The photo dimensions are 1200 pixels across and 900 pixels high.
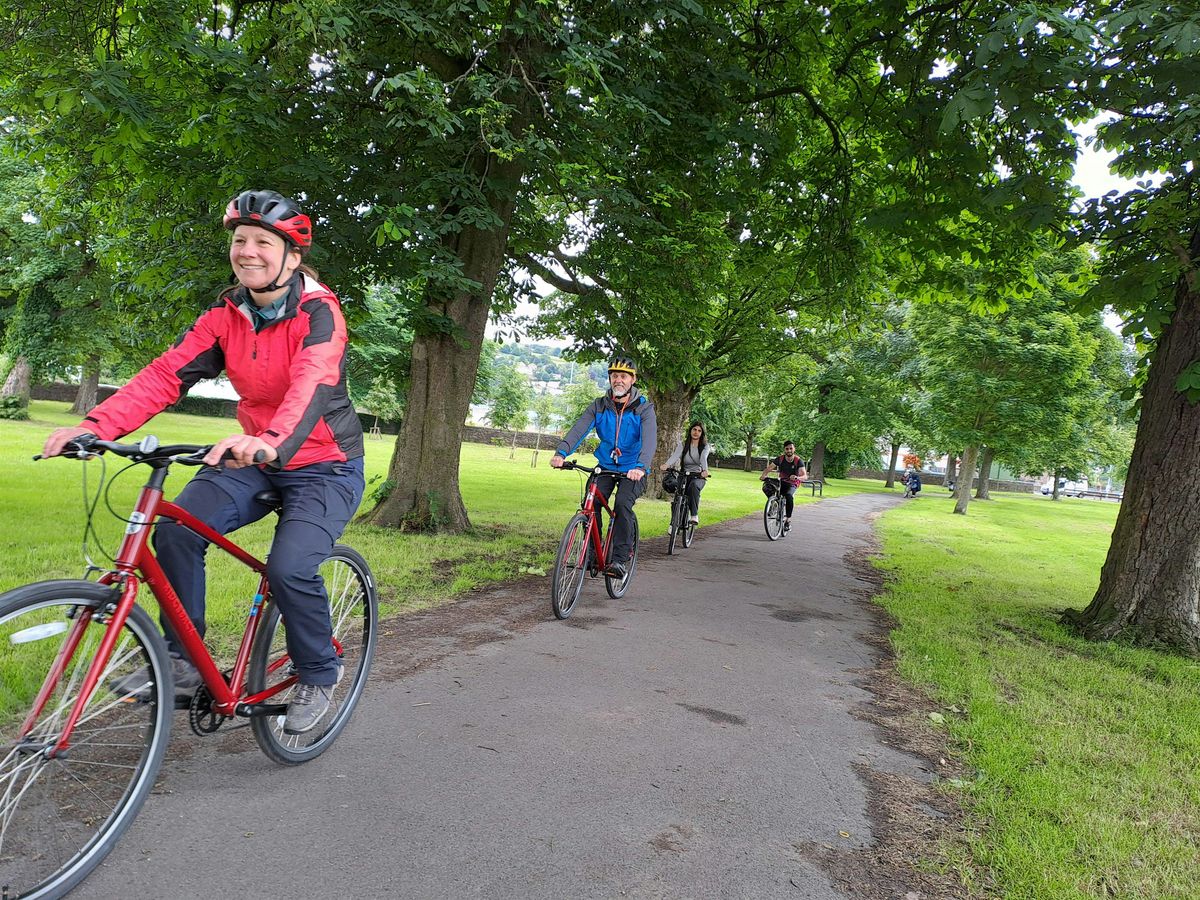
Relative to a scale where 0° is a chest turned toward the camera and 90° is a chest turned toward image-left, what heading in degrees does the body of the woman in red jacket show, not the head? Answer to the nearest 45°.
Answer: approximately 45°

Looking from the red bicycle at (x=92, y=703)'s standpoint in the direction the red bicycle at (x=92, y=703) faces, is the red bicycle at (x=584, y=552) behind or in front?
behind

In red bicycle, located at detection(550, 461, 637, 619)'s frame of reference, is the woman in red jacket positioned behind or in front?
in front

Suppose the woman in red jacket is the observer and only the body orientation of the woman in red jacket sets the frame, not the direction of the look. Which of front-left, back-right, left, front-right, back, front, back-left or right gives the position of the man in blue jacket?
back

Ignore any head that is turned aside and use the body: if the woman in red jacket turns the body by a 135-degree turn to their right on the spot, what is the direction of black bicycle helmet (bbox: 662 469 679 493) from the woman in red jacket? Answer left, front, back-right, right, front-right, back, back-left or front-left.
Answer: front-right

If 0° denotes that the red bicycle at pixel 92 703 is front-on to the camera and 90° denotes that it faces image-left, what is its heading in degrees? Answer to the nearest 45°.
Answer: approximately 45°

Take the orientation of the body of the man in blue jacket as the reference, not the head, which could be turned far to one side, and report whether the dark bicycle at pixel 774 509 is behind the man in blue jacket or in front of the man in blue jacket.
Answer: behind

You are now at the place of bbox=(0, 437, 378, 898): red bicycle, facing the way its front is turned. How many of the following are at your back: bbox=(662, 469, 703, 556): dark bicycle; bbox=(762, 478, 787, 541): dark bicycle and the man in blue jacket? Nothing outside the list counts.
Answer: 3

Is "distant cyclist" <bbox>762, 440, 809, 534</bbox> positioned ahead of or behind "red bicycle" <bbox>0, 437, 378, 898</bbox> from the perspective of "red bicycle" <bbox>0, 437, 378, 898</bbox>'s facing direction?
behind

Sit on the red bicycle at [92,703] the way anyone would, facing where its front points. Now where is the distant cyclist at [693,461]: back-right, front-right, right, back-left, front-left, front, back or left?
back
